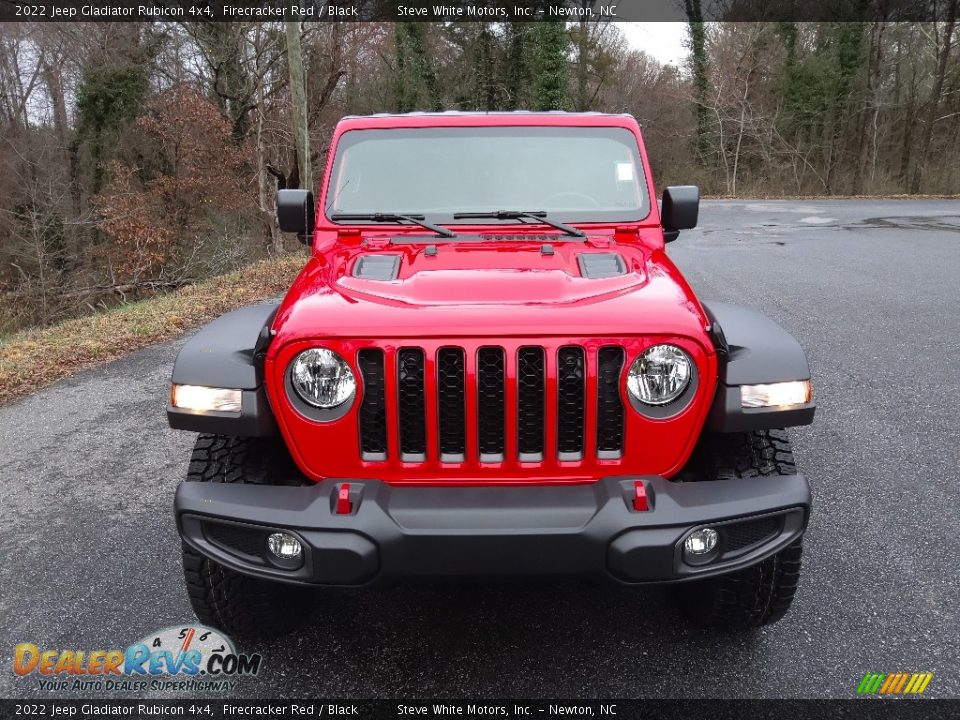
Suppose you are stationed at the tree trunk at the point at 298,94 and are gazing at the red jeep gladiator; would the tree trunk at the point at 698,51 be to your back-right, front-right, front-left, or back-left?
back-left

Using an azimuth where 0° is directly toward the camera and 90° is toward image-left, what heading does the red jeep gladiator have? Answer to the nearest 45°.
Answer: approximately 0°

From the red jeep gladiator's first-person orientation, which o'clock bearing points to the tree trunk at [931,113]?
The tree trunk is roughly at 7 o'clock from the red jeep gladiator.

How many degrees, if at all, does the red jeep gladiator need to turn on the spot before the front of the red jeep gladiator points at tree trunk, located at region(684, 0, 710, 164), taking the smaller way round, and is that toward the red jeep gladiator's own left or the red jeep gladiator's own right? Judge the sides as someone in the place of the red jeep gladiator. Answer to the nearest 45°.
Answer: approximately 180°

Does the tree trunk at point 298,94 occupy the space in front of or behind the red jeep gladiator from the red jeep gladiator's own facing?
behind

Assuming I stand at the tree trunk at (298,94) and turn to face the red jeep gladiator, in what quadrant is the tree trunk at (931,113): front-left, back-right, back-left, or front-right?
back-left
